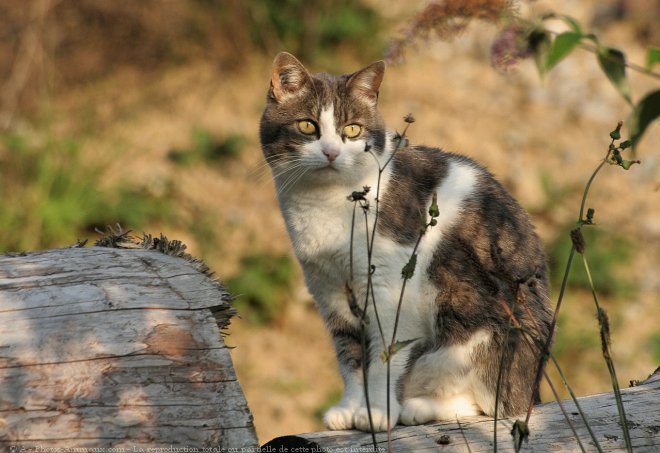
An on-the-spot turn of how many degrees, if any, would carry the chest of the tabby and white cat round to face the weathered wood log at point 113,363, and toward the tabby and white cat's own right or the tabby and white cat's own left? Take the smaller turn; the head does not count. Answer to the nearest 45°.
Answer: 0° — it already faces it

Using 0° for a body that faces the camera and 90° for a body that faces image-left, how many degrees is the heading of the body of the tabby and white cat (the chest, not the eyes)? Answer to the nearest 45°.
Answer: approximately 45°
